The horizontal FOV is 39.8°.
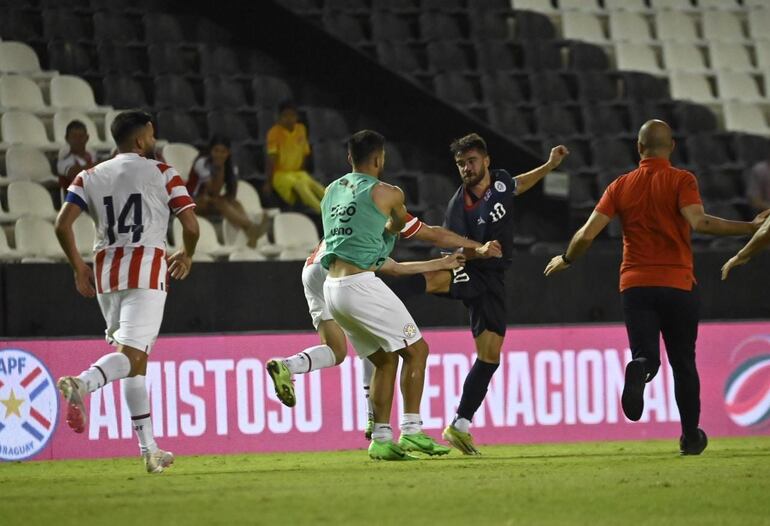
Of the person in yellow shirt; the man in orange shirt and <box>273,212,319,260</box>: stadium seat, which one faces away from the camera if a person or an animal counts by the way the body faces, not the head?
the man in orange shirt

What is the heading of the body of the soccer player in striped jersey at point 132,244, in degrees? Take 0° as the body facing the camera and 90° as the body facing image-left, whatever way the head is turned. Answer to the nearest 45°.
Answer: approximately 225°

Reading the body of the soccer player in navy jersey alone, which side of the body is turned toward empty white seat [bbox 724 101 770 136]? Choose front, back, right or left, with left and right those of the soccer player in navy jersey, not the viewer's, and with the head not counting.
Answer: back

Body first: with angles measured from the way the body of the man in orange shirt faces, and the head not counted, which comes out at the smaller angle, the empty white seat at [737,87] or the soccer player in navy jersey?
the empty white seat

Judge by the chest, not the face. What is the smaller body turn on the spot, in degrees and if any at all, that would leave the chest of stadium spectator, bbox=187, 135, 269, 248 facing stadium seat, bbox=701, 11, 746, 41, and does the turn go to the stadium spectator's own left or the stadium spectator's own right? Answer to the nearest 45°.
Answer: approximately 90° to the stadium spectator's own left

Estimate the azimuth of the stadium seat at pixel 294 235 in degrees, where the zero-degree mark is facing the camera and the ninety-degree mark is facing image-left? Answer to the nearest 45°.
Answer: approximately 315°

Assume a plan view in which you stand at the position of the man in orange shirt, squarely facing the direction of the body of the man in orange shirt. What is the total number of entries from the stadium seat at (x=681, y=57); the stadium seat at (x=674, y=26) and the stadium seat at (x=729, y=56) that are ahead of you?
3

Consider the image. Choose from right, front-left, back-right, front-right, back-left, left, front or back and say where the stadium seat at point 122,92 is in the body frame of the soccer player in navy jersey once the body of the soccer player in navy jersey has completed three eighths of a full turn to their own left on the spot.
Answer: back-left

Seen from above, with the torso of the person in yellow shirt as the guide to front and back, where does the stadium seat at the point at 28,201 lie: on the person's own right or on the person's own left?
on the person's own right

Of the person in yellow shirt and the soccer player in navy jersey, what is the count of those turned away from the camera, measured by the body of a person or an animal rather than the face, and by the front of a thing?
0

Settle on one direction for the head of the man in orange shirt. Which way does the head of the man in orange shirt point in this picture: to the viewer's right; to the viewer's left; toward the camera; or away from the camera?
away from the camera

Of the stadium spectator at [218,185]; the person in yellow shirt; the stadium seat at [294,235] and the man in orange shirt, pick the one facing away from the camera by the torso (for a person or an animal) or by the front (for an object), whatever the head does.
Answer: the man in orange shirt

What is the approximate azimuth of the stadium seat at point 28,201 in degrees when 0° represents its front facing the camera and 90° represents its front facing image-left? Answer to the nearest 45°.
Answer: approximately 315°
